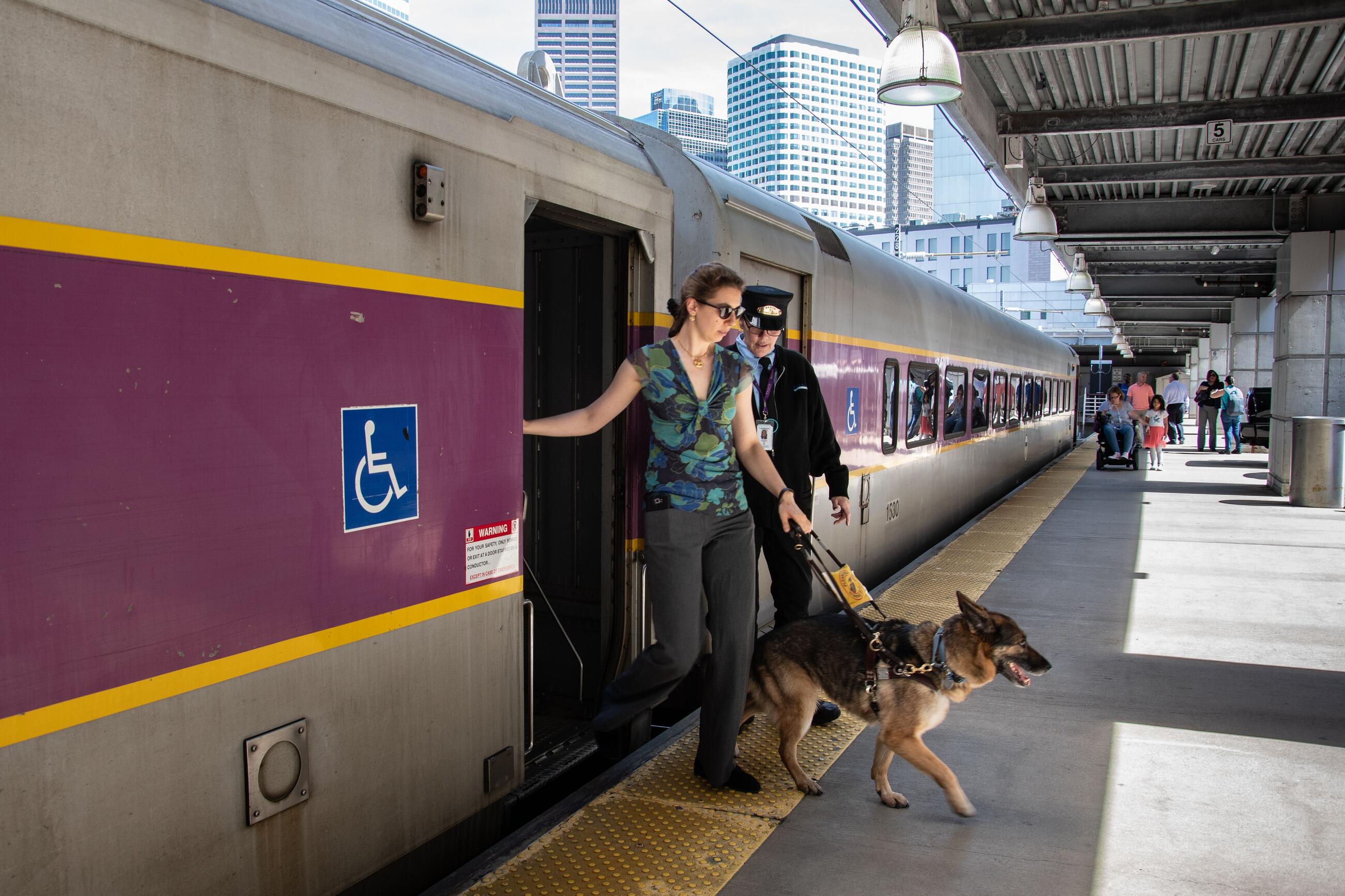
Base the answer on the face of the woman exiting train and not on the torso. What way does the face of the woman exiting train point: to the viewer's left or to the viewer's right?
to the viewer's right

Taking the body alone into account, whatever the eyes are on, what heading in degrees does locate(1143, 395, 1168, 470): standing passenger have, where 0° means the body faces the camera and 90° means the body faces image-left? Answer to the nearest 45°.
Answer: approximately 0°

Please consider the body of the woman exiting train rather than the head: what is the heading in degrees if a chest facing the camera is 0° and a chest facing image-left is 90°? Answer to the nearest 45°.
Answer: approximately 315°

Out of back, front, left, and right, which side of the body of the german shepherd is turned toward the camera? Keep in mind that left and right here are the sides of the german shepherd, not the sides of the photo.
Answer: right

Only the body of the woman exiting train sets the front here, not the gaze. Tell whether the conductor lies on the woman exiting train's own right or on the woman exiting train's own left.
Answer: on the woman exiting train's own left

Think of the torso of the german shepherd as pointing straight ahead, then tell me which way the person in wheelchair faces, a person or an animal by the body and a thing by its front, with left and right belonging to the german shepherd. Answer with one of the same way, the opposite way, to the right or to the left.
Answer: to the right

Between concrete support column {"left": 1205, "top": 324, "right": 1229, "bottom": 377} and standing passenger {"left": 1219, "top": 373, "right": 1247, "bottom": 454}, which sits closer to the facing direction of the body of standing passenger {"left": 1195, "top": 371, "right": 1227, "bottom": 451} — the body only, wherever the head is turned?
the standing passenger
